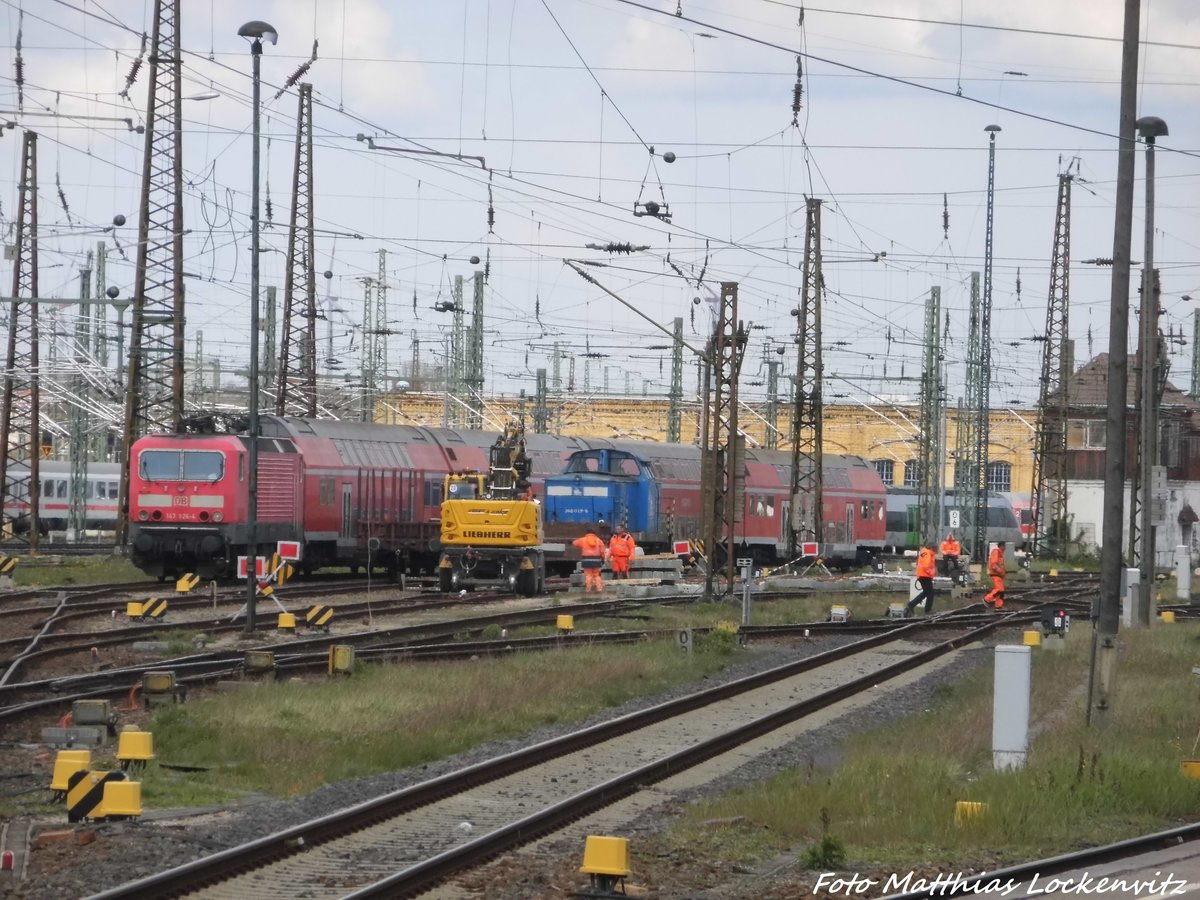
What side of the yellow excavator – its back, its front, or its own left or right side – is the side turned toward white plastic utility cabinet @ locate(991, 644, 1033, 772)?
back

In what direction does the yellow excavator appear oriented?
away from the camera

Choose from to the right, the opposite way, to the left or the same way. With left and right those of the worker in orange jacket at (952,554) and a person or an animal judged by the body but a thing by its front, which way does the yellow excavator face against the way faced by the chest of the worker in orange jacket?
the opposite way

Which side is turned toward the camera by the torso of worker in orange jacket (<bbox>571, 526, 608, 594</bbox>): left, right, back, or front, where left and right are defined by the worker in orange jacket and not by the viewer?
back

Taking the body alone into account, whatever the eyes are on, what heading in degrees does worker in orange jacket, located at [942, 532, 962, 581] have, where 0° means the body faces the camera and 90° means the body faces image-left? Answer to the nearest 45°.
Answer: approximately 0°

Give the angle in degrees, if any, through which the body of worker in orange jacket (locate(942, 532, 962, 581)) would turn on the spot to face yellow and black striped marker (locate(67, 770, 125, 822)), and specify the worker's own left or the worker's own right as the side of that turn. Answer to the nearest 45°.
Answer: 0° — they already face it
